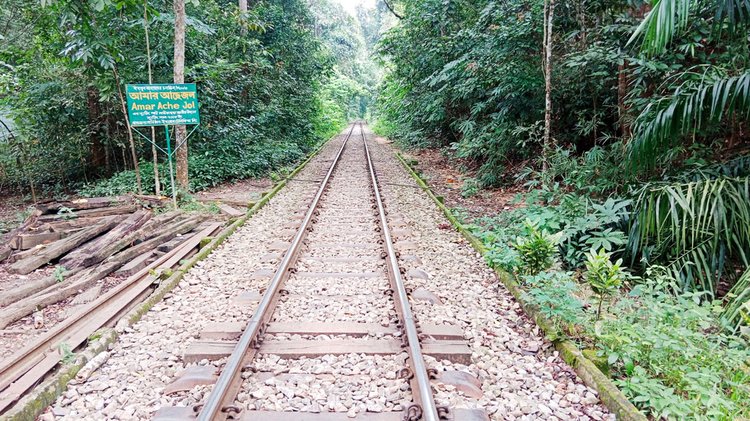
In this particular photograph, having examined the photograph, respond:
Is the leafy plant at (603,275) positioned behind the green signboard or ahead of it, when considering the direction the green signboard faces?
ahead

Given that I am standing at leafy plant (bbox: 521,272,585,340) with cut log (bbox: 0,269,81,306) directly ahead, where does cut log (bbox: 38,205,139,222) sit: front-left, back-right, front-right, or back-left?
front-right

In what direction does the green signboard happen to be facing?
toward the camera

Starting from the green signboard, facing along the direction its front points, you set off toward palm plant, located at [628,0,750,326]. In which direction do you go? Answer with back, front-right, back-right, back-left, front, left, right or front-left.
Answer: front-left

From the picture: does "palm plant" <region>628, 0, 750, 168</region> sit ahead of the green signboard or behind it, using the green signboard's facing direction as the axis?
ahead
